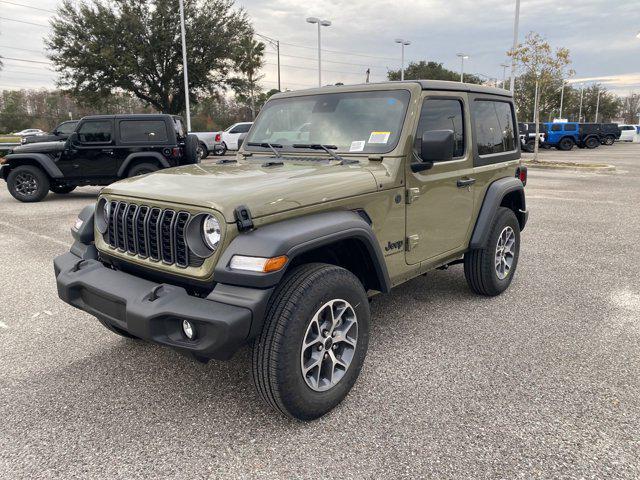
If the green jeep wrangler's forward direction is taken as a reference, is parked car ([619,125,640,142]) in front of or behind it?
behind

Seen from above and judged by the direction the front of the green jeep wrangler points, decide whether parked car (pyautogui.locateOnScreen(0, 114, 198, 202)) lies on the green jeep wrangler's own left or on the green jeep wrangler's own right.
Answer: on the green jeep wrangler's own right

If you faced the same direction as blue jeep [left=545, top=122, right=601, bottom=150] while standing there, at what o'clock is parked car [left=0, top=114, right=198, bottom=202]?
The parked car is roughly at 11 o'clock from the blue jeep.

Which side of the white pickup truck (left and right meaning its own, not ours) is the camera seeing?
left

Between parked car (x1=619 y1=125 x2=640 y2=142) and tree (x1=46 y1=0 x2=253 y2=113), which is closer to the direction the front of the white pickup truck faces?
the tree

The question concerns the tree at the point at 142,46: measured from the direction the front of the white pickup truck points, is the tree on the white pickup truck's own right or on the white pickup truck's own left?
on the white pickup truck's own right

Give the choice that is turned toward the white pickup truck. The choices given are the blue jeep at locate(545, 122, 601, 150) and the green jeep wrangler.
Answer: the blue jeep

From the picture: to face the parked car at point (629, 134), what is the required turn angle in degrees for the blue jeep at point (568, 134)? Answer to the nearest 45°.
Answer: approximately 135° to its right

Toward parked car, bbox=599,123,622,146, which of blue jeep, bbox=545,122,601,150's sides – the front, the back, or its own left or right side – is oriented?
back

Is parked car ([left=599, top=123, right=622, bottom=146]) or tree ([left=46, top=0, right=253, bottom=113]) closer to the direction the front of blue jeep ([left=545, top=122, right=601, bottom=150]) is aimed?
the tree

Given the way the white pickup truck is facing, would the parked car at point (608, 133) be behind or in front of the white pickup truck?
behind

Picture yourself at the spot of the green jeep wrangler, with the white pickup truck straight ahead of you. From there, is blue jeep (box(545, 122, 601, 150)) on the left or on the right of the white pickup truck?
right
